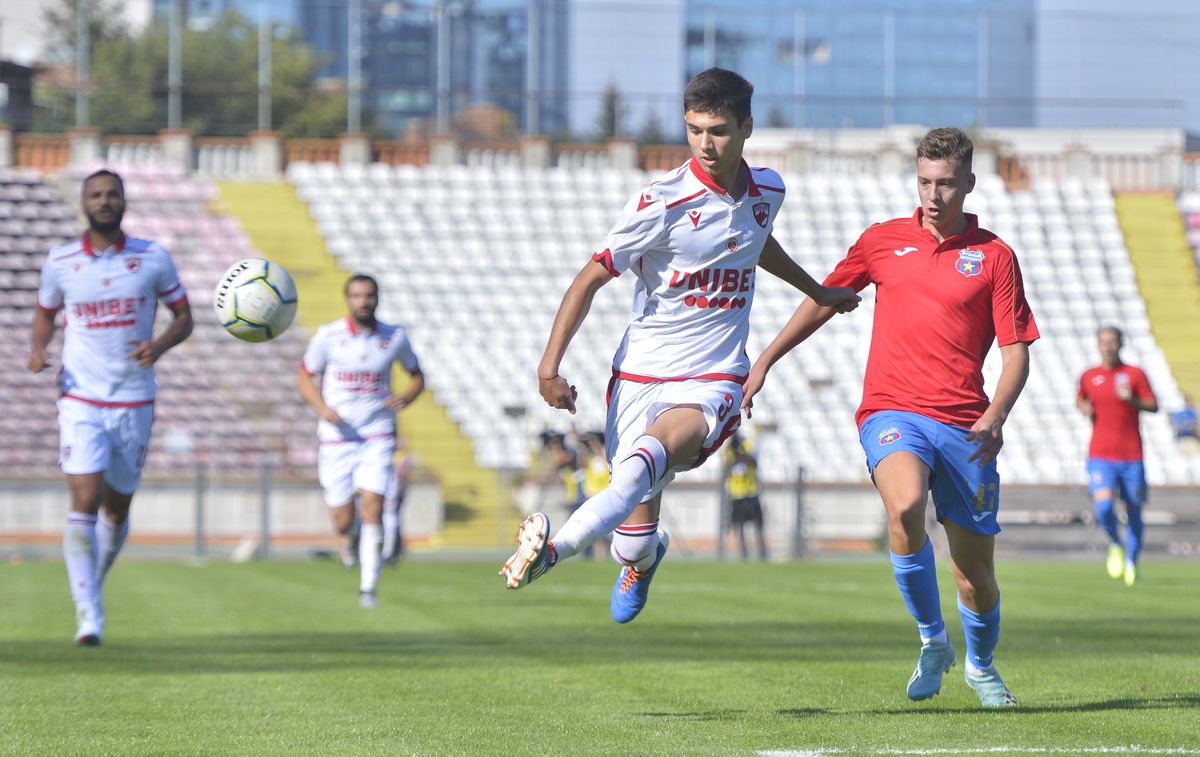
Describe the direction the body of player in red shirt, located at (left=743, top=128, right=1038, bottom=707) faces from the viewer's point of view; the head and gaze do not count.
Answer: toward the camera

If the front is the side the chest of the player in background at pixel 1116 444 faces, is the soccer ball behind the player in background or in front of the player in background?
in front

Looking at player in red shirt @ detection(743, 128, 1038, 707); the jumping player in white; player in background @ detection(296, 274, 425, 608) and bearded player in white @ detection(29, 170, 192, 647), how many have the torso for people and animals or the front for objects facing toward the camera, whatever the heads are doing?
4

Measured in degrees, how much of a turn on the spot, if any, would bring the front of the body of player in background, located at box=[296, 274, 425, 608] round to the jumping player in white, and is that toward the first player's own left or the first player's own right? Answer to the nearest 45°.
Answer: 0° — they already face them

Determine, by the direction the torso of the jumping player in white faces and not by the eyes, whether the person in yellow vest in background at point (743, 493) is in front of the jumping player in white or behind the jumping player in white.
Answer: behind

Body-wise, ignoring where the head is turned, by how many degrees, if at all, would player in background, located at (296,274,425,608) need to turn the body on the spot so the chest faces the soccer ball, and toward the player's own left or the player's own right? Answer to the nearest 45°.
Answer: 0° — they already face it

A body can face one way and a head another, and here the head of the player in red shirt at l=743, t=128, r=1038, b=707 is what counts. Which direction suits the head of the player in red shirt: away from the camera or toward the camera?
toward the camera

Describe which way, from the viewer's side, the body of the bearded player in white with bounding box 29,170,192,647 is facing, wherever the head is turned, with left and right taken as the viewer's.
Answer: facing the viewer

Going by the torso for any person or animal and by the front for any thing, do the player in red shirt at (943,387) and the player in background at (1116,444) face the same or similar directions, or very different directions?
same or similar directions

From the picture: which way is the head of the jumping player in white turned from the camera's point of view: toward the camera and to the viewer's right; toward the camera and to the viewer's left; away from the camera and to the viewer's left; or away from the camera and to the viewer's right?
toward the camera and to the viewer's left

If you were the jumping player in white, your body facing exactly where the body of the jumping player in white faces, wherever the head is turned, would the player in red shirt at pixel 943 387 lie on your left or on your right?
on your left

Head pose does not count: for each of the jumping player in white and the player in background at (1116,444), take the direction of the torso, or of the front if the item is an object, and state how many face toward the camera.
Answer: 2

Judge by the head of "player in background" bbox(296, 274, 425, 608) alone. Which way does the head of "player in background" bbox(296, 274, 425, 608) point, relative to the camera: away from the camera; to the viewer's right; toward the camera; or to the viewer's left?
toward the camera

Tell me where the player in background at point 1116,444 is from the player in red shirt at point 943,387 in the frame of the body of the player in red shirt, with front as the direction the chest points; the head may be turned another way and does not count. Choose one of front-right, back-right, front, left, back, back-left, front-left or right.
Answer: back

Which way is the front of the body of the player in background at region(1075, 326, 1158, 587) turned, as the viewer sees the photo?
toward the camera
